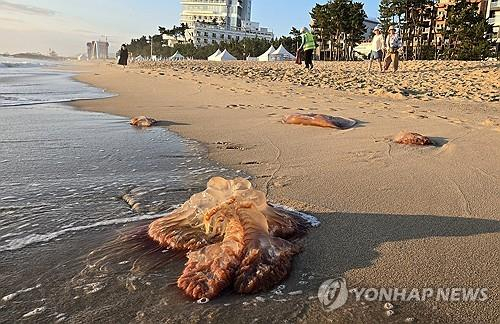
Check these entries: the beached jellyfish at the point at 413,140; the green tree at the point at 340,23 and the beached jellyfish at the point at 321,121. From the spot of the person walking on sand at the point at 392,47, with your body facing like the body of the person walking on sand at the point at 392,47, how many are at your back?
1

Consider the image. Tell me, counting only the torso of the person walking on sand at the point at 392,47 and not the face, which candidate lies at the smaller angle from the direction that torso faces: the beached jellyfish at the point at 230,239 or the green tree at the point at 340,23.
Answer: the beached jellyfish

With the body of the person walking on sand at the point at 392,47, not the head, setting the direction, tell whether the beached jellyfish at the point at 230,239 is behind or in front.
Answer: in front

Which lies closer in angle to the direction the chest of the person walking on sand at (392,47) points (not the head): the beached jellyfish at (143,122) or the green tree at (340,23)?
the beached jellyfish

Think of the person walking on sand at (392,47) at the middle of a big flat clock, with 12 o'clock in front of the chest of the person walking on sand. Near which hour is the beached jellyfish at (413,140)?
The beached jellyfish is roughly at 12 o'clock from the person walking on sand.

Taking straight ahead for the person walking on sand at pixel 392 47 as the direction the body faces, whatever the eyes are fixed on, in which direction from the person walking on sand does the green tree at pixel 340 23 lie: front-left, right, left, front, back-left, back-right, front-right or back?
back

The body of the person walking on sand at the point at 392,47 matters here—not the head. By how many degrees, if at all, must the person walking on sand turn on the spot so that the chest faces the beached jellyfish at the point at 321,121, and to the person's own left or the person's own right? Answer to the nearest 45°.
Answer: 0° — they already face it

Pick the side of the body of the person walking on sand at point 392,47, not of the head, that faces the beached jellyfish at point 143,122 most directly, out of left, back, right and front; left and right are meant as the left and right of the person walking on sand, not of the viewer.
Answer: front

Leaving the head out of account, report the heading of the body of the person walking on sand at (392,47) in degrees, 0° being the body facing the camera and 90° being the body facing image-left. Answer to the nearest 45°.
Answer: approximately 0°
